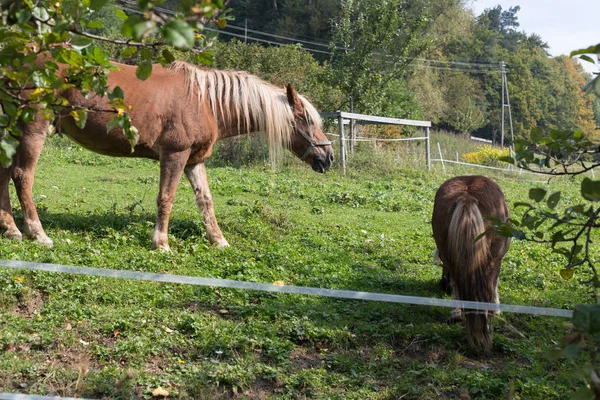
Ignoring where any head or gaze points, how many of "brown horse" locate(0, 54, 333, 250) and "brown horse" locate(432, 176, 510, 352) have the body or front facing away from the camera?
1

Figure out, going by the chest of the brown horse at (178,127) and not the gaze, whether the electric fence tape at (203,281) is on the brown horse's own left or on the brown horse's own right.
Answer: on the brown horse's own right

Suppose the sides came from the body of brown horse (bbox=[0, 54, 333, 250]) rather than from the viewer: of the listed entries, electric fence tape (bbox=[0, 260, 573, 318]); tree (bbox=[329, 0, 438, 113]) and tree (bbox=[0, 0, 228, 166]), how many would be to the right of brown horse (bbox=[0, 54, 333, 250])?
2

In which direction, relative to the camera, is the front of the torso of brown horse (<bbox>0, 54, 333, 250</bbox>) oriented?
to the viewer's right

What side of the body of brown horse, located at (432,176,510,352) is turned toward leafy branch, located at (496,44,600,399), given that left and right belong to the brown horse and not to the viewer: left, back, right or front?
back

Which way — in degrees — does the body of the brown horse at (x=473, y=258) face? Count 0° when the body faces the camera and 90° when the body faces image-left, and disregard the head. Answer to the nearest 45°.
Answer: approximately 180°

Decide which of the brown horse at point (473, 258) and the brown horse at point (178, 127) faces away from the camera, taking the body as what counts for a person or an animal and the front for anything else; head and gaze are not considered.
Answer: the brown horse at point (473, 258)

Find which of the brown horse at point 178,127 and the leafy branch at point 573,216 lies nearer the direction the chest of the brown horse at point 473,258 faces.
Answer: the brown horse

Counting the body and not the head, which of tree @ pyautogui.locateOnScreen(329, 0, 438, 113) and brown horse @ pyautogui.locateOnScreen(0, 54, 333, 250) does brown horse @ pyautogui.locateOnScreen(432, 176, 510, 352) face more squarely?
the tree

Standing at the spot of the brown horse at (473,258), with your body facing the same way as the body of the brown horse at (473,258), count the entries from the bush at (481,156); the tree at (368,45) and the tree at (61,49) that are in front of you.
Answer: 2

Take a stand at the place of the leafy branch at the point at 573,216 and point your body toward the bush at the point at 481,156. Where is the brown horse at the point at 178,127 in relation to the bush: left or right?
left
